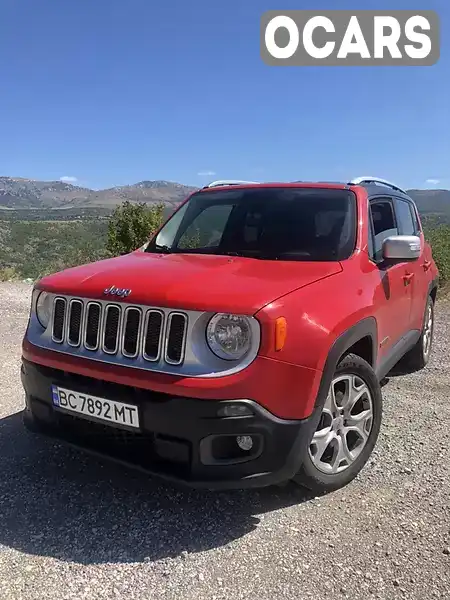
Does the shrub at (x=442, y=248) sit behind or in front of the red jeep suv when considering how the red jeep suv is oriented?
behind

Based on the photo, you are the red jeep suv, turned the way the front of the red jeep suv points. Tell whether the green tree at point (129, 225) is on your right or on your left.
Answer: on your right

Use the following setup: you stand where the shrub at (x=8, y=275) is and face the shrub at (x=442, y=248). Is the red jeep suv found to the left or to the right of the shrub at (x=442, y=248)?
right

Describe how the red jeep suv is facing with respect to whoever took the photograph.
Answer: facing the viewer and to the left of the viewer

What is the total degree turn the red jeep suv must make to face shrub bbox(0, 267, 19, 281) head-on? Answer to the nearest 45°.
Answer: approximately 90° to its right
